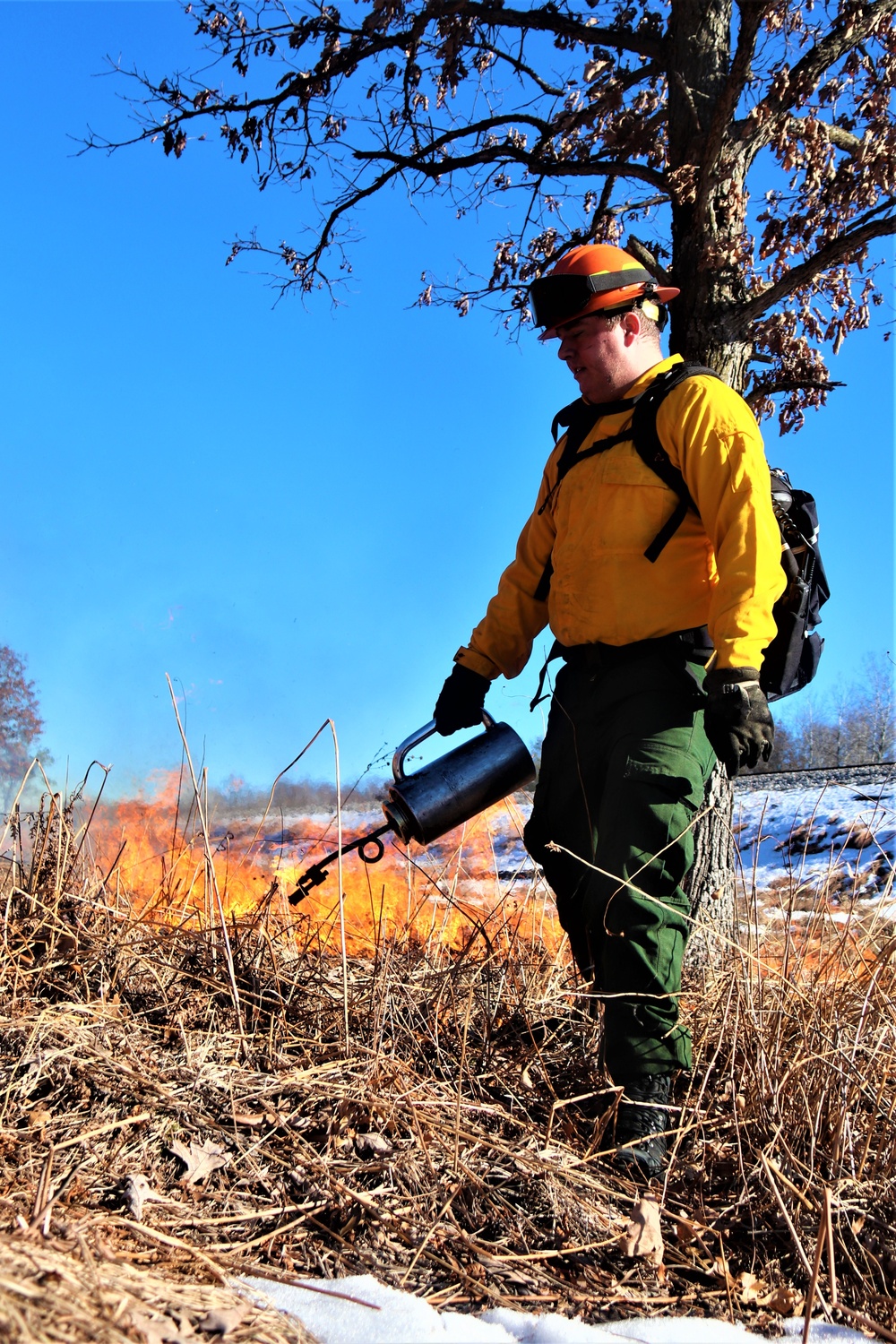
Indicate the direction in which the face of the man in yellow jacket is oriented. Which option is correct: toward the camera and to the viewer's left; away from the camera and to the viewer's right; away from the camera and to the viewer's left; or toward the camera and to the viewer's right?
toward the camera and to the viewer's left

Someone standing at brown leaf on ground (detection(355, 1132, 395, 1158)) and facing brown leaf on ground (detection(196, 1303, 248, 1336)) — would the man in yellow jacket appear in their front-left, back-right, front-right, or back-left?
back-left

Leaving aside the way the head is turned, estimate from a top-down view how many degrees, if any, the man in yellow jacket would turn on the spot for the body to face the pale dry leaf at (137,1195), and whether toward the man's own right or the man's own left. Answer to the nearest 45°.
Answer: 0° — they already face it

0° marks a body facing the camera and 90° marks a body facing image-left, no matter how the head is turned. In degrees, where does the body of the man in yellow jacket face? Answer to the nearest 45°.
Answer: approximately 45°

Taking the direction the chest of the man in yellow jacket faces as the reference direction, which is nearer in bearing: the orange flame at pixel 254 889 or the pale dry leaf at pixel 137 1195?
the pale dry leaf
